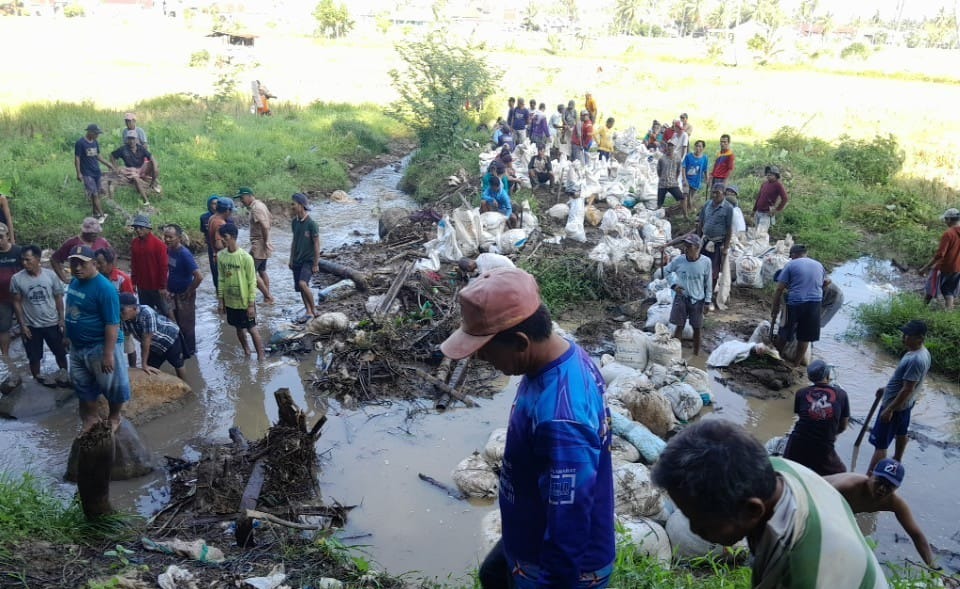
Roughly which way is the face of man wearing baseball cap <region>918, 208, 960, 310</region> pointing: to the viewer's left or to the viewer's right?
to the viewer's left

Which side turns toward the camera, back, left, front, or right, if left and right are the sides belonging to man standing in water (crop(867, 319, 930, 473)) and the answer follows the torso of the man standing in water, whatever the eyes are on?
left

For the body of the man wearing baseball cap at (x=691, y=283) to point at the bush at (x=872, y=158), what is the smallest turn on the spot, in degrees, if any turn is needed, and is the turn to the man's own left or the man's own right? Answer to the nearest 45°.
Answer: approximately 180°

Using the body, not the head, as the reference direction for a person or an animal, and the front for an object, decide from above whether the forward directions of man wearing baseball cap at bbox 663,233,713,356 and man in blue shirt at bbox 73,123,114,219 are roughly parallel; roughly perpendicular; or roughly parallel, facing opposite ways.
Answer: roughly perpendicular

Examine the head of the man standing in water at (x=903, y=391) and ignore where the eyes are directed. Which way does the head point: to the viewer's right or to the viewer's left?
to the viewer's left

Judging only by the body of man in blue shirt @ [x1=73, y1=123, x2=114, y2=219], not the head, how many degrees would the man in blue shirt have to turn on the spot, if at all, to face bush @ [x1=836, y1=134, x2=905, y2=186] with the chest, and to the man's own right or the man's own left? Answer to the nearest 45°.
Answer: approximately 45° to the man's own left

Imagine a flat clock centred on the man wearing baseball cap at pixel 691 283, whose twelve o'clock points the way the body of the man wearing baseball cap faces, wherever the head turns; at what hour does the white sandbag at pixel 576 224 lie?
The white sandbag is roughly at 5 o'clock from the man wearing baseball cap.

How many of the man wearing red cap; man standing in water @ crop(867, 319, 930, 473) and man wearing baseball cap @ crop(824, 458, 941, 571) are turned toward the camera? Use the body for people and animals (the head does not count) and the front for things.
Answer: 1

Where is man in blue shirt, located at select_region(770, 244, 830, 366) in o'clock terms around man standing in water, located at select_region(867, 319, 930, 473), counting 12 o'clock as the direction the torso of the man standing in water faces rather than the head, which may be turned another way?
The man in blue shirt is roughly at 2 o'clock from the man standing in water.

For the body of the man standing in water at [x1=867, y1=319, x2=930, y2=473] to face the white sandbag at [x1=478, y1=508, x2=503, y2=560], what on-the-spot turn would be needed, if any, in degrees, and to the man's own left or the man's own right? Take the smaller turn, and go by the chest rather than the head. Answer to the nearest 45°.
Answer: approximately 45° to the man's own left

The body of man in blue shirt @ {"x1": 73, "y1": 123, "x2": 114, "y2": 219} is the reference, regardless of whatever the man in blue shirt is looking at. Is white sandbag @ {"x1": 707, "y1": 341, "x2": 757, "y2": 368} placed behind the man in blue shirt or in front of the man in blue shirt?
in front
